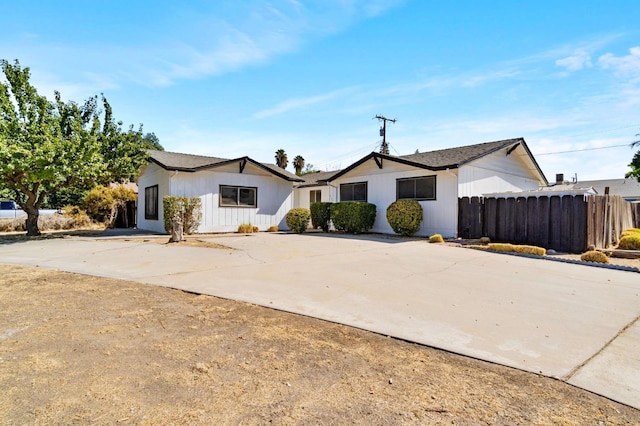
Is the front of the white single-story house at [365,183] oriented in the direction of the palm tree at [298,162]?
no

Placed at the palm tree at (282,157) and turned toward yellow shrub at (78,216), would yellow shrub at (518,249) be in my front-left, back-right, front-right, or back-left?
front-left

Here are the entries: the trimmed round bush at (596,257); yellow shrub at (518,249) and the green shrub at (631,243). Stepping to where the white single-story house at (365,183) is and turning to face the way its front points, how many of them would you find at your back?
0

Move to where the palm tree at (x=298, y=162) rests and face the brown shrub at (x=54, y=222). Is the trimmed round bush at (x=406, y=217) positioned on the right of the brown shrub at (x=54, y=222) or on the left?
left

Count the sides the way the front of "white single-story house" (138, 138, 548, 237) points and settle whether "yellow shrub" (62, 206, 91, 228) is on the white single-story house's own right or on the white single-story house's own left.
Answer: on the white single-story house's own right

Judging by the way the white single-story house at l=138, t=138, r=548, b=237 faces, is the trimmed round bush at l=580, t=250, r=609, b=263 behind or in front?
in front

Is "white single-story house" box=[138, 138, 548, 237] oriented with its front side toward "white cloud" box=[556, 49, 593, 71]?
no

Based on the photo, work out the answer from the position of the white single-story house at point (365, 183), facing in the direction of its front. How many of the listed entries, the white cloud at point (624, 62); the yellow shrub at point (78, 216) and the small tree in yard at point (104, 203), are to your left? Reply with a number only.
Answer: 1

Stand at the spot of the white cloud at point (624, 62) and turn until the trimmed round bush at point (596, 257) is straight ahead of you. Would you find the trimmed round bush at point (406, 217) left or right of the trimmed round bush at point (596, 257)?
right

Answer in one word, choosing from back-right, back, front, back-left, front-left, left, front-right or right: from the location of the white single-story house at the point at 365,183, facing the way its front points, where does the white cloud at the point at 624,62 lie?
left

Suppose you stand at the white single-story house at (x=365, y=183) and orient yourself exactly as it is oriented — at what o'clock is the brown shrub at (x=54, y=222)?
The brown shrub is roughly at 3 o'clock from the white single-story house.

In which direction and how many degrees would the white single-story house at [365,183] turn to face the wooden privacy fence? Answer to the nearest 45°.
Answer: approximately 45° to its left

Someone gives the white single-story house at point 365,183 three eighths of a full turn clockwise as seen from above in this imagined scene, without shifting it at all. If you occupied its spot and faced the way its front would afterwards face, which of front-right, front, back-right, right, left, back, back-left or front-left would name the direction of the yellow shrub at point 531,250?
back

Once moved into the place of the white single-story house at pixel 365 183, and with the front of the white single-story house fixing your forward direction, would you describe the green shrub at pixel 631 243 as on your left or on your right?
on your left

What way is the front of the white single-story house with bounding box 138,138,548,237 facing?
toward the camera
